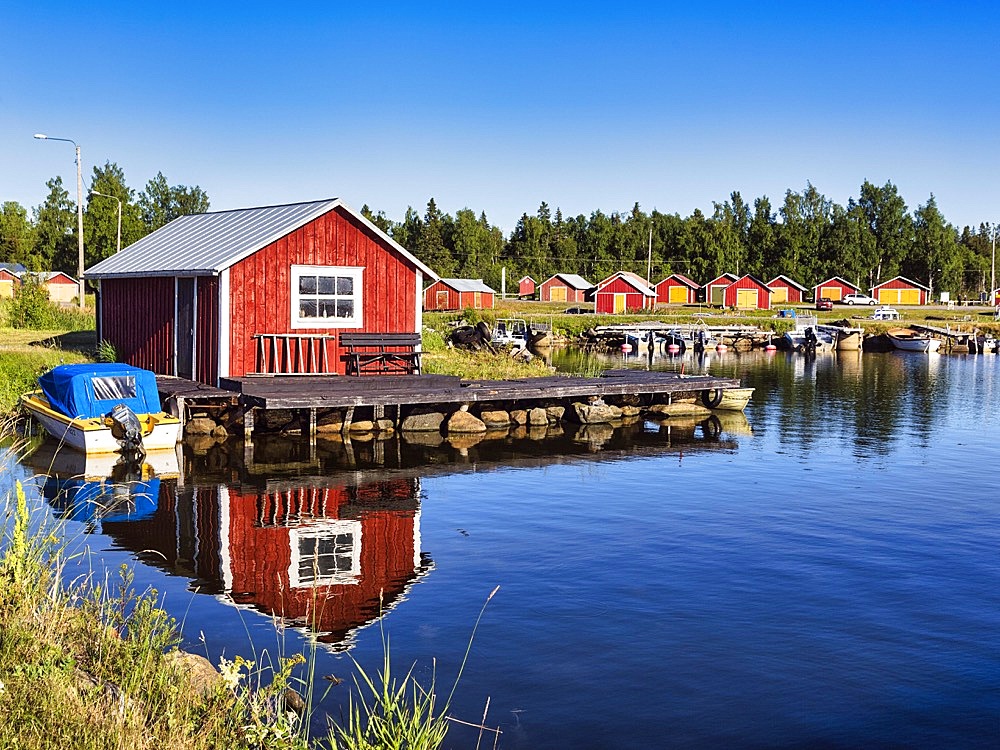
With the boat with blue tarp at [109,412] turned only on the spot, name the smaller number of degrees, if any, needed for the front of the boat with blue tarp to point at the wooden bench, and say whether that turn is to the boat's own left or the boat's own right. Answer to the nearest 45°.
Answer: approximately 90° to the boat's own right

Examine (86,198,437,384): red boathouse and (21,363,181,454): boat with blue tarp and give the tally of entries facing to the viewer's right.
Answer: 0

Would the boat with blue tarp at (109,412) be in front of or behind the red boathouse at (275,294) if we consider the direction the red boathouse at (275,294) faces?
in front

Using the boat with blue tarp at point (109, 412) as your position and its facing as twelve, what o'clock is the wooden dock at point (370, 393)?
The wooden dock is roughly at 4 o'clock from the boat with blue tarp.

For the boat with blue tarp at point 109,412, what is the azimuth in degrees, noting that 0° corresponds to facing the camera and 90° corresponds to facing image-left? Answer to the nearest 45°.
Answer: approximately 135°

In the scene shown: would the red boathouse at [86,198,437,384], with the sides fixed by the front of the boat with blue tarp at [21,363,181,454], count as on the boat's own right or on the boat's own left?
on the boat's own right
